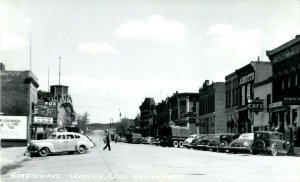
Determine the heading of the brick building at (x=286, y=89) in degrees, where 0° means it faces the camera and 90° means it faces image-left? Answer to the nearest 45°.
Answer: approximately 45°

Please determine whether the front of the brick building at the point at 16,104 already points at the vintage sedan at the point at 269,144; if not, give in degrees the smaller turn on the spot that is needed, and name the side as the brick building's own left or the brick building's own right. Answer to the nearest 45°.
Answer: approximately 45° to the brick building's own right

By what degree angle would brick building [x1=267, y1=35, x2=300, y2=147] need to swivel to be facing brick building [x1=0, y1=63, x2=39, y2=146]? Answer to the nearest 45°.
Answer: approximately 45° to its right

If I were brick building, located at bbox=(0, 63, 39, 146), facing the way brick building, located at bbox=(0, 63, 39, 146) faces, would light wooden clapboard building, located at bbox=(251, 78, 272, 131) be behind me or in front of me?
in front

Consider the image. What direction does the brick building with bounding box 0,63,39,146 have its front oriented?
to the viewer's right

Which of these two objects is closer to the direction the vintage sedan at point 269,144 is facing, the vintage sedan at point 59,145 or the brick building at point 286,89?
the brick building

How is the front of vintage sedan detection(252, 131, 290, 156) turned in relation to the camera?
facing away from the viewer and to the right of the viewer

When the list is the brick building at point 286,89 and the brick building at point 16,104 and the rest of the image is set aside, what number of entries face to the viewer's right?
1
